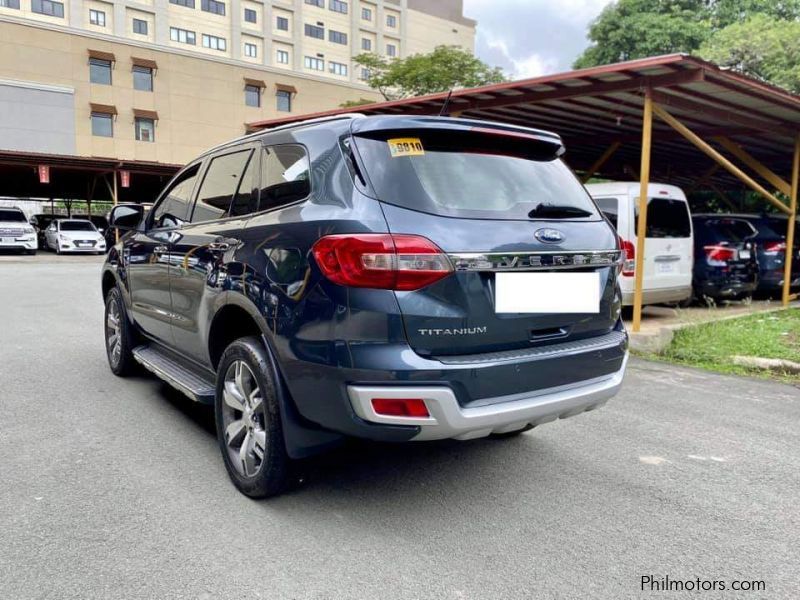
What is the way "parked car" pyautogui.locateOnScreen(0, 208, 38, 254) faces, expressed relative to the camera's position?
facing the viewer and to the right of the viewer

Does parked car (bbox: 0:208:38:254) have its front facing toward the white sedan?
no

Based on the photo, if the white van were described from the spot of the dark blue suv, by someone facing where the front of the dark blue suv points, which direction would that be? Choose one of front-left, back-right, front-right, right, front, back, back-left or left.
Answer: right

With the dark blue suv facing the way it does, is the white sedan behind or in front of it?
in front

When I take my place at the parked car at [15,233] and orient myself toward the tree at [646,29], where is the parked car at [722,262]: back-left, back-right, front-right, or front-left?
front-right

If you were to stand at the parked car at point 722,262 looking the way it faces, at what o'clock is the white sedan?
The white sedan is roughly at 11 o'clock from the parked car.

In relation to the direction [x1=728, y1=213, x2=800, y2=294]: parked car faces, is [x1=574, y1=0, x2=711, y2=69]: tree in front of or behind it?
in front

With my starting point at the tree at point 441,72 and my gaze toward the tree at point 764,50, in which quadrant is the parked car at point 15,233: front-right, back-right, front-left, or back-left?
back-right

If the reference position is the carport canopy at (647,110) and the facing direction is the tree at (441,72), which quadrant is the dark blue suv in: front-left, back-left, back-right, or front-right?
back-left

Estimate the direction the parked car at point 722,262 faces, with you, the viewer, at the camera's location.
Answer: facing away from the viewer and to the left of the viewer

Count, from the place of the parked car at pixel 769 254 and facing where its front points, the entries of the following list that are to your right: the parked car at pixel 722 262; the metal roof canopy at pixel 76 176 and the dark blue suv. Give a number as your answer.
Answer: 0

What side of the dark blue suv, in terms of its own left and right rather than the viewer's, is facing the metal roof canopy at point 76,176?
front

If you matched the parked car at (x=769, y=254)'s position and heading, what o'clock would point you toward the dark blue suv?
The dark blue suv is roughly at 8 o'clock from the parked car.

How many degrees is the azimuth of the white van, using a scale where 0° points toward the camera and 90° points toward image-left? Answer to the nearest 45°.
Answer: approximately 135°

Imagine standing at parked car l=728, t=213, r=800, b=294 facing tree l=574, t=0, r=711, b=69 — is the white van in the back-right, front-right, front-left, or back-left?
back-left

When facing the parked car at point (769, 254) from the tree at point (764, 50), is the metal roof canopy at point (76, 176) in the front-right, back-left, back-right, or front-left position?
front-right

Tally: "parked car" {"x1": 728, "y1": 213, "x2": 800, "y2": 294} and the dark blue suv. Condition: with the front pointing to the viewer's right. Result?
0

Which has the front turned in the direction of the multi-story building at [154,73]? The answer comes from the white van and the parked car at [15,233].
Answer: the white van

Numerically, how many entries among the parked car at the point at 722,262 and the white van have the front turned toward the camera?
0

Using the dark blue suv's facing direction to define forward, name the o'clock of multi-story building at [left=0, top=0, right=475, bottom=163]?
The multi-story building is roughly at 1 o'clock from the dark blue suv.

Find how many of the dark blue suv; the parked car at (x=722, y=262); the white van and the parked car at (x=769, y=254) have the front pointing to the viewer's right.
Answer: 0

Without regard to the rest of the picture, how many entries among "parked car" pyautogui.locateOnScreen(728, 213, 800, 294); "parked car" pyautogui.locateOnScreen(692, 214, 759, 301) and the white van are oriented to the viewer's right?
0
